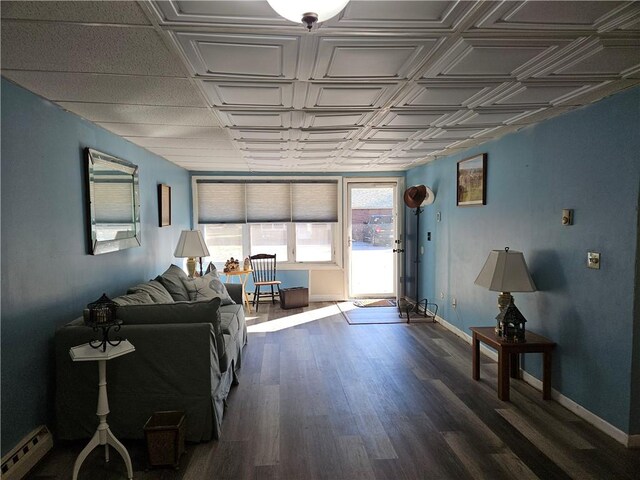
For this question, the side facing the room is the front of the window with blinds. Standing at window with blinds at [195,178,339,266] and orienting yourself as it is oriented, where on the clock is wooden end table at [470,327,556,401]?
The wooden end table is roughly at 11 o'clock from the window with blinds.

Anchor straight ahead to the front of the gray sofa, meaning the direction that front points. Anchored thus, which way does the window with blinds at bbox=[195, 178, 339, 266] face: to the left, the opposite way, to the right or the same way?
to the right

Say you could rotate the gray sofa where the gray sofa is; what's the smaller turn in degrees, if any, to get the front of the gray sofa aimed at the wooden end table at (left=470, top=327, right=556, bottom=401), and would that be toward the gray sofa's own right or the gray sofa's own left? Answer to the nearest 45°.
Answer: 0° — it already faces it

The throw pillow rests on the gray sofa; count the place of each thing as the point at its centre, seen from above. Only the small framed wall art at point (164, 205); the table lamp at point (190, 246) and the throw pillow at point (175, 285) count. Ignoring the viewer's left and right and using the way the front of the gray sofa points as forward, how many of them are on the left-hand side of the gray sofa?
3

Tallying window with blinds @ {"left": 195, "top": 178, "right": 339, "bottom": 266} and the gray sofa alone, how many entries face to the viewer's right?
1

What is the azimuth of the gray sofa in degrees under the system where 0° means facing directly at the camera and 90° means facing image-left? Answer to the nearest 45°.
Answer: approximately 270°

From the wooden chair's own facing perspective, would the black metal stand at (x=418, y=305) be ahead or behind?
ahead

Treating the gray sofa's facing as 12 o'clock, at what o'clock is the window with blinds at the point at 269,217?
The window with blinds is roughly at 10 o'clock from the gray sofa.

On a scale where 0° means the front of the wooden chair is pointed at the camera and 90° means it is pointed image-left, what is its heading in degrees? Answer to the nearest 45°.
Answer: approximately 315°
